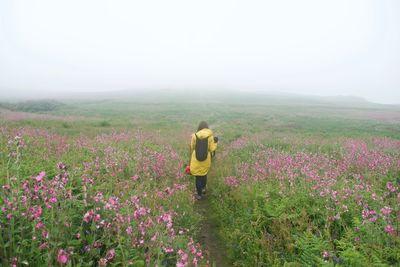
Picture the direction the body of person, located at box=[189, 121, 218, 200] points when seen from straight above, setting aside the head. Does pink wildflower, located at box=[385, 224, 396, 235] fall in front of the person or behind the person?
behind

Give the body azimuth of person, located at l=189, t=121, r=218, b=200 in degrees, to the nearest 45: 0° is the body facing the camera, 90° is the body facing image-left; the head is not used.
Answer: approximately 180°
